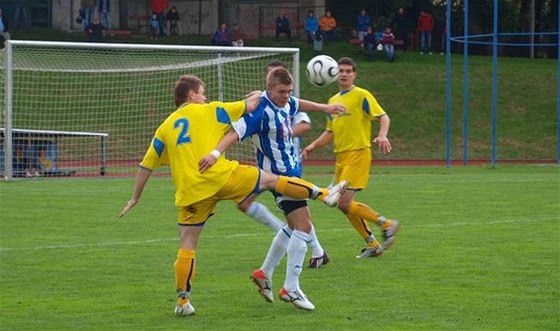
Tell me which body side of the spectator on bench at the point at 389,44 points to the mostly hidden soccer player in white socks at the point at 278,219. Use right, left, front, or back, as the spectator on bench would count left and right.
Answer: front

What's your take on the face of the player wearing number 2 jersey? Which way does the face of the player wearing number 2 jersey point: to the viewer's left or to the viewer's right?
to the viewer's right

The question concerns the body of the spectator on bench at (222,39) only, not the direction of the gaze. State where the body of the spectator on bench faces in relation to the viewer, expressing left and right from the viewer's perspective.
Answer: facing the viewer

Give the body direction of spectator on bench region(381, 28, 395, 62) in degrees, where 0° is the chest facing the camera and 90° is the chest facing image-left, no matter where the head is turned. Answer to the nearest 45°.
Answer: approximately 0°

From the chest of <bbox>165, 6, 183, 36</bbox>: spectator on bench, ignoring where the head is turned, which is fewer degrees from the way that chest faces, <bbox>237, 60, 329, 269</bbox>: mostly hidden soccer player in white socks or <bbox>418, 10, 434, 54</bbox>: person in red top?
the mostly hidden soccer player in white socks

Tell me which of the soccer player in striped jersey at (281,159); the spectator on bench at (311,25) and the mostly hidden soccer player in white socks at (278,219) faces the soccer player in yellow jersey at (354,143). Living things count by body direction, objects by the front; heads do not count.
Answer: the spectator on bench

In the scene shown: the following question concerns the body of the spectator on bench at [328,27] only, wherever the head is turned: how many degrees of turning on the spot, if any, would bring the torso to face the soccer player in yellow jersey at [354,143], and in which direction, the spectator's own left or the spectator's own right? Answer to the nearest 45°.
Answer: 0° — they already face them

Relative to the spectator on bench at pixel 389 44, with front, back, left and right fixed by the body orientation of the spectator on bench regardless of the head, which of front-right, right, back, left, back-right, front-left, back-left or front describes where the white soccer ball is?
front

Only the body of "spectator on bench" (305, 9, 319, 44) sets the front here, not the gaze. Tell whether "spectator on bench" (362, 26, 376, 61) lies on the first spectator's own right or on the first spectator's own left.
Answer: on the first spectator's own left

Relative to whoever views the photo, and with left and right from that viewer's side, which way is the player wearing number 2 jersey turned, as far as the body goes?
facing away from the viewer and to the right of the viewer

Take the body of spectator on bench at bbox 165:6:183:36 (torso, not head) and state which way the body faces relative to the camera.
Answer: toward the camera

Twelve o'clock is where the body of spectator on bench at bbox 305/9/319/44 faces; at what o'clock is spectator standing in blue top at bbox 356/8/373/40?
spectator standing in blue top at bbox 356/8/373/40 is roughly at 8 o'clock from spectator on bench at bbox 305/9/319/44.

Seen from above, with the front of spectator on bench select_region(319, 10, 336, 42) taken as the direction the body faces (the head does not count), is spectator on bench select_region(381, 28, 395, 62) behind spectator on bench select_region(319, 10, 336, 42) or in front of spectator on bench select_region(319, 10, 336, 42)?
in front
